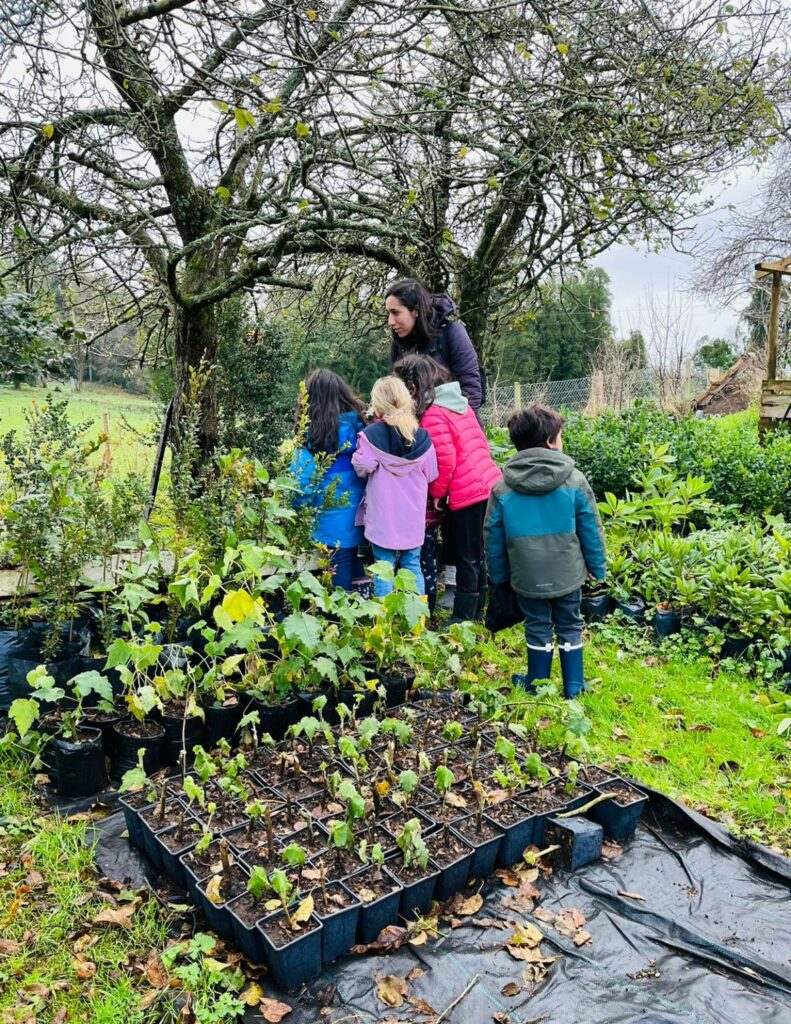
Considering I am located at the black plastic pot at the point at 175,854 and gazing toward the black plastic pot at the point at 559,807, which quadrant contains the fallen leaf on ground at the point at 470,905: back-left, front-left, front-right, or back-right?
front-right

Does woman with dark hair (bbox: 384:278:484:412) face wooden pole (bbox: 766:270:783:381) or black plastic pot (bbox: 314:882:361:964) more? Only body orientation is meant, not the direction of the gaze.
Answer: the black plastic pot

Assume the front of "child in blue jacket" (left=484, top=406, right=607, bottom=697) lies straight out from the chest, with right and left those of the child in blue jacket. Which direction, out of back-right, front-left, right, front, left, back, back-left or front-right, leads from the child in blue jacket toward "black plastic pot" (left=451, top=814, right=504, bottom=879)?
back

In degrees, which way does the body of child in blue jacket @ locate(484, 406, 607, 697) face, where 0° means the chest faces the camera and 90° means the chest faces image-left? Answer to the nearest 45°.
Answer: approximately 180°

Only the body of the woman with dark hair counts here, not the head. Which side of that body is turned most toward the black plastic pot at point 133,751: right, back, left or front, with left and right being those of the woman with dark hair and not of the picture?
front

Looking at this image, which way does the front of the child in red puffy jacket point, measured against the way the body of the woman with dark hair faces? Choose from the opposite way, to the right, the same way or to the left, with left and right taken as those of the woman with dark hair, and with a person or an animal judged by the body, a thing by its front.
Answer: to the right

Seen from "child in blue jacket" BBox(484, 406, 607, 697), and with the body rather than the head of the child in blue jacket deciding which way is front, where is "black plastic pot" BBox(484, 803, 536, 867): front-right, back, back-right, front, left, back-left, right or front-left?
back

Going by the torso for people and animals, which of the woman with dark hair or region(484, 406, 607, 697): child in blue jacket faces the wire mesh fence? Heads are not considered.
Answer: the child in blue jacket

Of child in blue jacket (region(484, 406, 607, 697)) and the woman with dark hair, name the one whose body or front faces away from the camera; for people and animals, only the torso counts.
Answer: the child in blue jacket

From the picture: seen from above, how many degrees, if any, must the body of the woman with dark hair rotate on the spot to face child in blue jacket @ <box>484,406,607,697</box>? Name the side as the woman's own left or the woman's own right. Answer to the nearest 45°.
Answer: approximately 90° to the woman's own left

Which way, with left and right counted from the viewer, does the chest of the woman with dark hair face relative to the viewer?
facing the viewer and to the left of the viewer

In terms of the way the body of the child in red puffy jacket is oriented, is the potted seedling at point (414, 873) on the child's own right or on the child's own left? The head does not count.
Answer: on the child's own left

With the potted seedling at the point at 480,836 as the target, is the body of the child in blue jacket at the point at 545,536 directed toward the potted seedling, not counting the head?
no

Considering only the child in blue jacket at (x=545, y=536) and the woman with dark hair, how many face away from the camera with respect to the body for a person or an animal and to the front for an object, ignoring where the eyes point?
1

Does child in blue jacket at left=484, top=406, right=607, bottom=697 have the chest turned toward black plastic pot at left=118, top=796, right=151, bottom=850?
no

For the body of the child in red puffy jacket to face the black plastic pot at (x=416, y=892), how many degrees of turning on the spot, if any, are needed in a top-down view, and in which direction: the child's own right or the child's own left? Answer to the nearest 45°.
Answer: approximately 135° to the child's own left

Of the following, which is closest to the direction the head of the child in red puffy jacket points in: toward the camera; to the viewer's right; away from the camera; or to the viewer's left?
away from the camera

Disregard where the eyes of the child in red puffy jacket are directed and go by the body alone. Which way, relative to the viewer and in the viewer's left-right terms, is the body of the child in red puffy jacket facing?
facing away from the viewer and to the left of the viewer

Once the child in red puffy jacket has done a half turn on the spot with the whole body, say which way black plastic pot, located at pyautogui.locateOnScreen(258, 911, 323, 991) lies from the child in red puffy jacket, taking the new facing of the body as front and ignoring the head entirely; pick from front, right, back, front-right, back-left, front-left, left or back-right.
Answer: front-right
